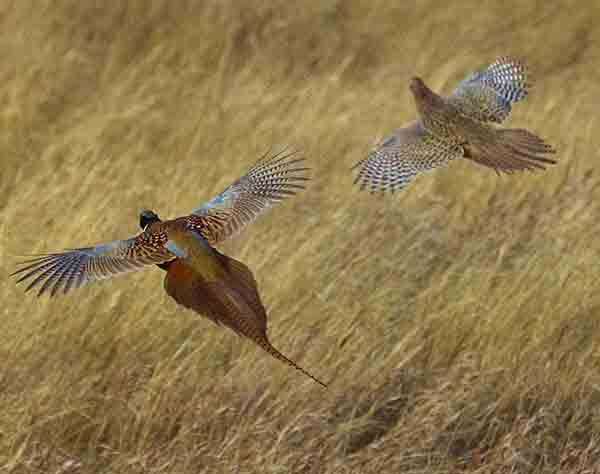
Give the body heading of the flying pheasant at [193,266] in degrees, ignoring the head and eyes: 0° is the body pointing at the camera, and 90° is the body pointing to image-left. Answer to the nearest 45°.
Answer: approximately 135°

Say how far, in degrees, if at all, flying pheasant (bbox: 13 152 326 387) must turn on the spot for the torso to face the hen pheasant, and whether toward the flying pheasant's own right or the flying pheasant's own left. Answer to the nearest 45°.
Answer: approximately 90° to the flying pheasant's own right

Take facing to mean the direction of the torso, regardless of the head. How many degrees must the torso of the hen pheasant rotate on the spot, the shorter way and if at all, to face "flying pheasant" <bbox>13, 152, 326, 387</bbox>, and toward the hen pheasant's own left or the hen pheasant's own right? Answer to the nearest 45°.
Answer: approximately 90° to the hen pheasant's own left

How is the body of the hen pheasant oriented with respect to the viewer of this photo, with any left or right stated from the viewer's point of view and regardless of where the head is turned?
facing away from the viewer and to the left of the viewer
